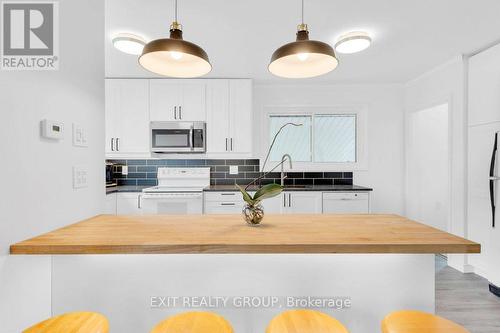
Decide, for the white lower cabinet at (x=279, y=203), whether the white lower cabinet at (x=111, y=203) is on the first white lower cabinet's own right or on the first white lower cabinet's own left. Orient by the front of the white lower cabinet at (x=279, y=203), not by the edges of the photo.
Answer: on the first white lower cabinet's own right

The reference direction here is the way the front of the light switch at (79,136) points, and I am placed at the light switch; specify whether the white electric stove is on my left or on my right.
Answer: on my left

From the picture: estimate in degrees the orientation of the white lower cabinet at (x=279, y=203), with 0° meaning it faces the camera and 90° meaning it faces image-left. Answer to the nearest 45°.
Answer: approximately 0°

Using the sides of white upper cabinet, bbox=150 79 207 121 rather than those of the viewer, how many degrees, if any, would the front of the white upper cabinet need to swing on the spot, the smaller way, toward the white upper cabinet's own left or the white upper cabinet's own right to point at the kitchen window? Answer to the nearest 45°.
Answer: approximately 90° to the white upper cabinet's own left

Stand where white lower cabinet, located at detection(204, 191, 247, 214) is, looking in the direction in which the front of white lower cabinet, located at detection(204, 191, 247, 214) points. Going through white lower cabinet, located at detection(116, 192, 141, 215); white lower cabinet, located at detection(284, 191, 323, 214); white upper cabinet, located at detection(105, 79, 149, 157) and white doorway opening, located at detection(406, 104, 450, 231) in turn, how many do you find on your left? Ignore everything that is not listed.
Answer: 2

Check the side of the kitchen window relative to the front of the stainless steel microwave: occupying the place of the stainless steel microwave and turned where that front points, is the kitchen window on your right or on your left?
on your left
